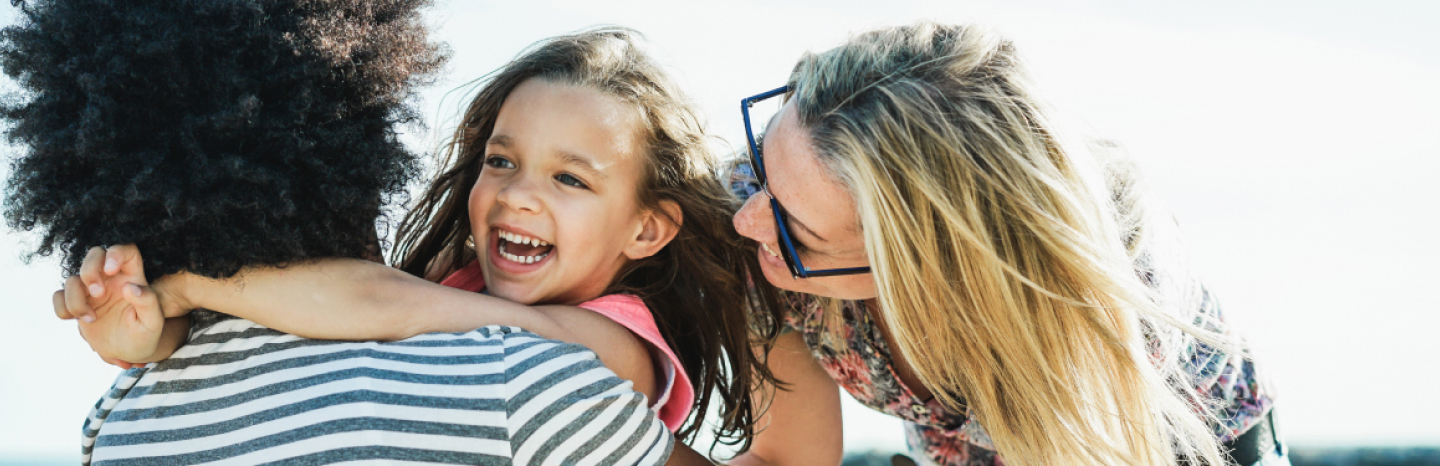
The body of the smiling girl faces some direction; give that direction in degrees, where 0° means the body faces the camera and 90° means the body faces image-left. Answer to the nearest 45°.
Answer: approximately 45°

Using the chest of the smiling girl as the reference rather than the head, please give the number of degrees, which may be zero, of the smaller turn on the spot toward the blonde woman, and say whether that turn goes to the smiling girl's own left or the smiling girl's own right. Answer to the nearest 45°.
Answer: approximately 90° to the smiling girl's own left
